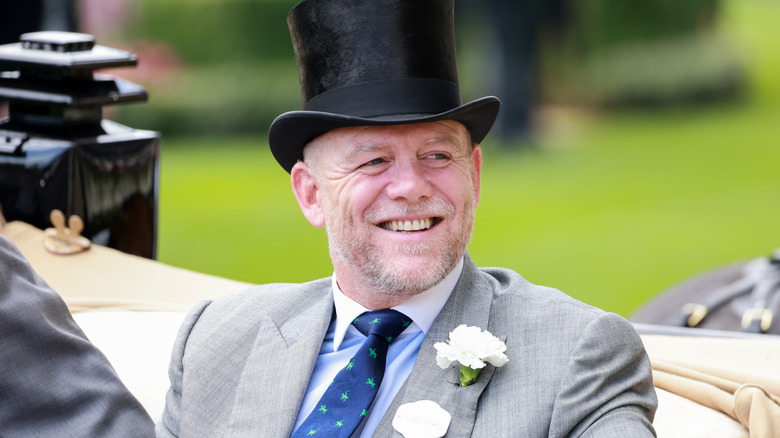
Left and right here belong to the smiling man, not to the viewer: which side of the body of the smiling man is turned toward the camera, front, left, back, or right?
front

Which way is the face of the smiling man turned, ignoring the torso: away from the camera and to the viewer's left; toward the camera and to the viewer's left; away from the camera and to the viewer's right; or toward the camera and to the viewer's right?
toward the camera and to the viewer's right
